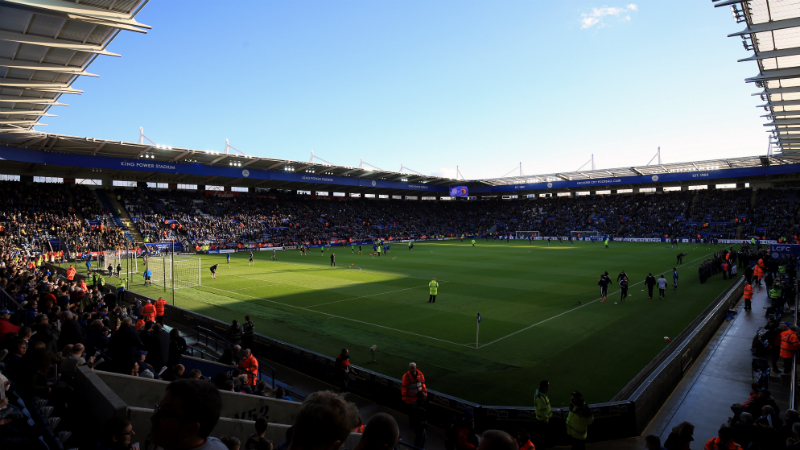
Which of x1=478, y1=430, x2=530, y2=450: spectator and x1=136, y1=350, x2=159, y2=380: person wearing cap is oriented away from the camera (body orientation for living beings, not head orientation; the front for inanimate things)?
the spectator

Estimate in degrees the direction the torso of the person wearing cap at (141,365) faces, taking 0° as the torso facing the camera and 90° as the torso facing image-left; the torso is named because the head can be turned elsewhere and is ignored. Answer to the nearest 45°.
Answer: approximately 270°

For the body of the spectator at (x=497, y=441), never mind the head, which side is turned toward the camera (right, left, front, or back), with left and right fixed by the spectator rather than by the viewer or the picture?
back

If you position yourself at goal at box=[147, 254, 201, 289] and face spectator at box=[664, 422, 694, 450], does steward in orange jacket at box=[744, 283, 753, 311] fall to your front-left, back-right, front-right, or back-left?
front-left

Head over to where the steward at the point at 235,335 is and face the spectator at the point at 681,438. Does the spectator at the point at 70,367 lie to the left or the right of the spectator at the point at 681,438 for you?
right

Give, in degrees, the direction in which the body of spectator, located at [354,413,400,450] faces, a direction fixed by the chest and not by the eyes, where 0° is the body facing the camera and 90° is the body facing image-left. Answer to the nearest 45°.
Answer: approximately 180°

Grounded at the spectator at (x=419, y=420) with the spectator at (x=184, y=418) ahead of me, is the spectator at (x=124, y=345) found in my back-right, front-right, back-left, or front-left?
front-right

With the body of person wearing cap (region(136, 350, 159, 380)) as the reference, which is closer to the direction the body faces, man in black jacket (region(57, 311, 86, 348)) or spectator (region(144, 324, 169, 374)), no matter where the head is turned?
the spectator

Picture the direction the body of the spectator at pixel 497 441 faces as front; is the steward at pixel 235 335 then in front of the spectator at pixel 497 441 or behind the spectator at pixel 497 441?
in front

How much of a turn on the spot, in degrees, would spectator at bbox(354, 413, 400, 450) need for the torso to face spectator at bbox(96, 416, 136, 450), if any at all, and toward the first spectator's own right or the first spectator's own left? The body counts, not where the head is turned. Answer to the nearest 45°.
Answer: approximately 45° to the first spectator's own left

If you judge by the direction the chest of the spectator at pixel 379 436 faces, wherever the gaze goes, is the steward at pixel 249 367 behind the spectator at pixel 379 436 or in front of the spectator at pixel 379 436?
in front

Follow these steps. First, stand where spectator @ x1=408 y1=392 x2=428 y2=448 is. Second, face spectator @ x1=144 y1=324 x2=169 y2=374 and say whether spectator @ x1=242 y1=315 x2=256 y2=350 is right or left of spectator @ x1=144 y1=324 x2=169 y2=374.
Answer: right

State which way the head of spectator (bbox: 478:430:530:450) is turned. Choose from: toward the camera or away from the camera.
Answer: away from the camera

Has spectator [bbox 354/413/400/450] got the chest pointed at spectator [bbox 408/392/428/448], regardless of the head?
yes

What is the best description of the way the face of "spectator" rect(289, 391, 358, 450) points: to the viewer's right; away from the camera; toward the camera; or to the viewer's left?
away from the camera
